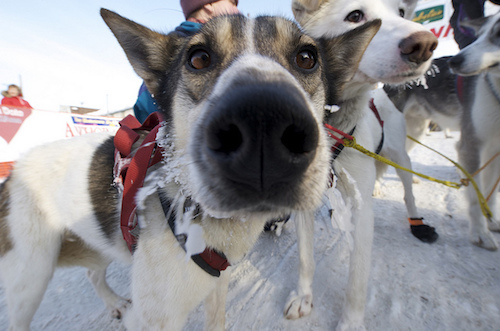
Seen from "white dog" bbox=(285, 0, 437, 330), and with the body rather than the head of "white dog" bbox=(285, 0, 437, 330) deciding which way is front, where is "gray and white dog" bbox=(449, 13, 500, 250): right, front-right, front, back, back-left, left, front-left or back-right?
left

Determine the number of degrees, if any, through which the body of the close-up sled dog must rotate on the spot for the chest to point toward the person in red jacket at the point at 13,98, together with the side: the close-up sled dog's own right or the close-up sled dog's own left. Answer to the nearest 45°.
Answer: approximately 180°

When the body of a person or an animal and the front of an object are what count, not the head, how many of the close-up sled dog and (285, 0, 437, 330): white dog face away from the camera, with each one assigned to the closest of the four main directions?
0

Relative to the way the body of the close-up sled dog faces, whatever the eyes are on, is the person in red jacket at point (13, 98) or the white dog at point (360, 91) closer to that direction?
the white dog

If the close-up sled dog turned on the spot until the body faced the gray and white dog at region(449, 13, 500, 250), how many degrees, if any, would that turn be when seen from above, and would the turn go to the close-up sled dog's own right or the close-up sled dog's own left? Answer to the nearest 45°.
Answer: approximately 45° to the close-up sled dog's own left

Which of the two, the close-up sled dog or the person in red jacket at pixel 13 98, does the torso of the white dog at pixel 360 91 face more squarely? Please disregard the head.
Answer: the close-up sled dog

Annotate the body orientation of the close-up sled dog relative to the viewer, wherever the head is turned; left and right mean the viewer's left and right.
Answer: facing the viewer and to the right of the viewer

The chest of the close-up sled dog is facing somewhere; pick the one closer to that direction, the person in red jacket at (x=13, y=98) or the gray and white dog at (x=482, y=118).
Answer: the gray and white dog
